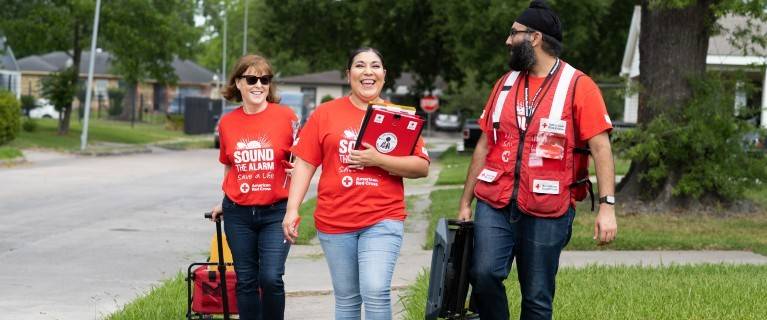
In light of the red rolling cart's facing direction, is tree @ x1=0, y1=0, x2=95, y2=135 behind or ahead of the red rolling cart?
behind

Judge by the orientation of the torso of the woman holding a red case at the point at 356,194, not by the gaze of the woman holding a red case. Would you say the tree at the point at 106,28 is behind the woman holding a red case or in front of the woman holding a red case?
behind

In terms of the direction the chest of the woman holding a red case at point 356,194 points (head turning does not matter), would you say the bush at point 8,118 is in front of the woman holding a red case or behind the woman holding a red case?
behind

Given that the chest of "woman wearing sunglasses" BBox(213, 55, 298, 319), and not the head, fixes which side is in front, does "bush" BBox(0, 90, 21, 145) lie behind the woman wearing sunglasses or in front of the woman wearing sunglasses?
behind

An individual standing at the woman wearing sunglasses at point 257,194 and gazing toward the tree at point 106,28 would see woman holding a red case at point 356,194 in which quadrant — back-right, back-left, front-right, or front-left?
back-right

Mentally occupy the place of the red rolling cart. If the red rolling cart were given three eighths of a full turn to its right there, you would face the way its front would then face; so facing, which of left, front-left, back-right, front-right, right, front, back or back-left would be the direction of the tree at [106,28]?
front-right

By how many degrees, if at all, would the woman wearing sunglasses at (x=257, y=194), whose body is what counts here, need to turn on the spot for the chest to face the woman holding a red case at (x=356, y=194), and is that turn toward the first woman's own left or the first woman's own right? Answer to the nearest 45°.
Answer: approximately 45° to the first woman's own left

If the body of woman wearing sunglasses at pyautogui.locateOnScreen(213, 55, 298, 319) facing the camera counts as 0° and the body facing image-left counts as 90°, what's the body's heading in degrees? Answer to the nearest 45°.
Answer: approximately 0°
